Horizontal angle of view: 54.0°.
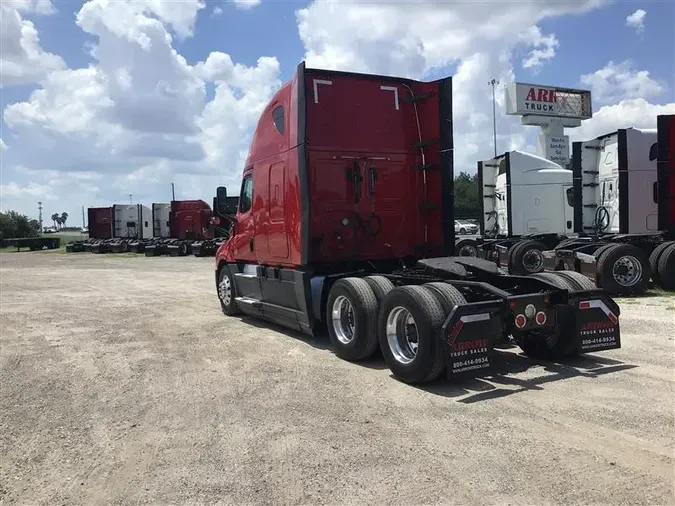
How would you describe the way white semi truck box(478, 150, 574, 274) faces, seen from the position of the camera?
facing away from the viewer and to the right of the viewer

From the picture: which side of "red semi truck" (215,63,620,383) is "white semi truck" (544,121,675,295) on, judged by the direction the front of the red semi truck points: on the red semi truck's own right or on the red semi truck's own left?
on the red semi truck's own right

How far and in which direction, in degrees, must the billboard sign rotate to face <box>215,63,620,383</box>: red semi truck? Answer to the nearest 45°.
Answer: approximately 45° to its right

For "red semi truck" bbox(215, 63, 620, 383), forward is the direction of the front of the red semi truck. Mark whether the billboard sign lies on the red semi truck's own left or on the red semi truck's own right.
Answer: on the red semi truck's own right

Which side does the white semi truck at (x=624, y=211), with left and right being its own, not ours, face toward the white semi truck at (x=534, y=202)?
left

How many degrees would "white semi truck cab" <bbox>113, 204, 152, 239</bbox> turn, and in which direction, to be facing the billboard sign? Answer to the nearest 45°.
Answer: approximately 45° to its right

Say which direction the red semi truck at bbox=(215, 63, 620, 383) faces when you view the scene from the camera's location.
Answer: facing away from the viewer and to the left of the viewer

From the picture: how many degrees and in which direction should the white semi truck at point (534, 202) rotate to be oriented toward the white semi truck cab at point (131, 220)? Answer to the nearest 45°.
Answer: approximately 90° to its left

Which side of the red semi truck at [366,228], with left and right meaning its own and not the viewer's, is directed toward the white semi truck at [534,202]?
right
